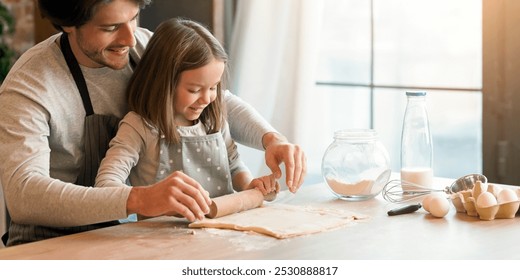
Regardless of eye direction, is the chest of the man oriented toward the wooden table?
yes

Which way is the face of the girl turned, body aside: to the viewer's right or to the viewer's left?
to the viewer's right

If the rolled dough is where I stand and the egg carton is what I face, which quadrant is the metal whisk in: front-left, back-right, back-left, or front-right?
front-left

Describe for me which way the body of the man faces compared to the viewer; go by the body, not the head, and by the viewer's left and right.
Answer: facing the viewer and to the right of the viewer

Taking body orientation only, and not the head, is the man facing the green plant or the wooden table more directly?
the wooden table

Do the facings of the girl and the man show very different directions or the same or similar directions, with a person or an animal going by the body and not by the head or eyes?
same or similar directions

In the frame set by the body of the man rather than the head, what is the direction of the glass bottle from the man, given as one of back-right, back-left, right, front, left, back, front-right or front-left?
front-left

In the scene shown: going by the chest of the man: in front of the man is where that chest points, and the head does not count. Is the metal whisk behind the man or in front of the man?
in front

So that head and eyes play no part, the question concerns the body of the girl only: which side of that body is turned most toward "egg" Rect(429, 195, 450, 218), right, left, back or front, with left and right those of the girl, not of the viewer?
front

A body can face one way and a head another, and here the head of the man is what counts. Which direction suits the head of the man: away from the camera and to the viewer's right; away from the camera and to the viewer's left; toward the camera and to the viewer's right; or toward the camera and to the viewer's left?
toward the camera and to the viewer's right

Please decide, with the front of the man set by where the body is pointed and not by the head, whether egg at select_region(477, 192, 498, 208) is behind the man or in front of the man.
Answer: in front

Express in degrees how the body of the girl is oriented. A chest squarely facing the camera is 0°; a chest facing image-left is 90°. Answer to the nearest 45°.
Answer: approximately 315°

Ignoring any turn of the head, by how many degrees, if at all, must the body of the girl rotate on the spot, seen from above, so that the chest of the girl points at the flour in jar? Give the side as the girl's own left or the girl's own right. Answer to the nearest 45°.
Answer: approximately 45° to the girl's own left

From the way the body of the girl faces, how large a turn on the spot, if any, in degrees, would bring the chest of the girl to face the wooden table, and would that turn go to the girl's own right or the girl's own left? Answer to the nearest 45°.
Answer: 0° — they already face it

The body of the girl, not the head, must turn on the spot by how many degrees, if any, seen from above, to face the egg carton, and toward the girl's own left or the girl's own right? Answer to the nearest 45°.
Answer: approximately 45° to the girl's own left

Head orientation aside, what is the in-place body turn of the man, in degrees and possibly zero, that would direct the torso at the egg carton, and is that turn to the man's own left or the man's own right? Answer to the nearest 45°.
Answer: approximately 45° to the man's own left
